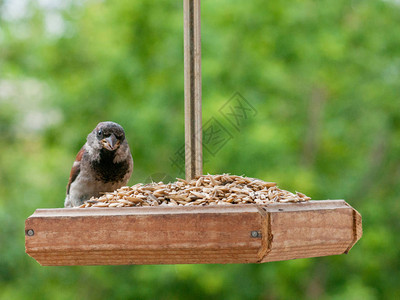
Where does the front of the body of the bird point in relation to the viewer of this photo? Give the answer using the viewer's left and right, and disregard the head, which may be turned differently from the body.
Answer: facing the viewer and to the right of the viewer

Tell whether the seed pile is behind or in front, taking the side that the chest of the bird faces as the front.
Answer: in front
